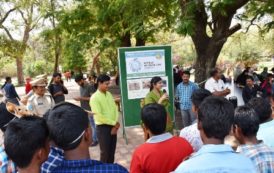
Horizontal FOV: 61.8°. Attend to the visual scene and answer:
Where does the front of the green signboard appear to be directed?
toward the camera

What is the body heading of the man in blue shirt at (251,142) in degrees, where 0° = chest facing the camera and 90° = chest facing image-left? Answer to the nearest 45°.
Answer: approximately 135°

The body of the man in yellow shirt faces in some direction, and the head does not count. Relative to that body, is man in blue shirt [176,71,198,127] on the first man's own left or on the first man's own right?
on the first man's own left

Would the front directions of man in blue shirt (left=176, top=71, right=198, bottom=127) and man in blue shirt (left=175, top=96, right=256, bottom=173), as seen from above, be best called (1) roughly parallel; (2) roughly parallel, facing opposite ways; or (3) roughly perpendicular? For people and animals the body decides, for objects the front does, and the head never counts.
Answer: roughly parallel, facing opposite ways

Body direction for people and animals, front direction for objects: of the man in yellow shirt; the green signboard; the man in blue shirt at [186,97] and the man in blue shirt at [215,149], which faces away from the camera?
the man in blue shirt at [215,149]

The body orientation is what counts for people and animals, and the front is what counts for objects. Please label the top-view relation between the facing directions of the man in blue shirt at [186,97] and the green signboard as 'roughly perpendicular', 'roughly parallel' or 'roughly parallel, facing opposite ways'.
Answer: roughly parallel

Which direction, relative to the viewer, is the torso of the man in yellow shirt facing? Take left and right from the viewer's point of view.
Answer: facing the viewer and to the right of the viewer

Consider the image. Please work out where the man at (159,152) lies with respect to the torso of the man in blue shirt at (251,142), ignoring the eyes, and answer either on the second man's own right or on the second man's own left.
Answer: on the second man's own left

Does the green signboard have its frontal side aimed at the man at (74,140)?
yes

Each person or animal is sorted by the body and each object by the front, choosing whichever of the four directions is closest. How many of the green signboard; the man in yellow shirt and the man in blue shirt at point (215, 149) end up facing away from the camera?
1

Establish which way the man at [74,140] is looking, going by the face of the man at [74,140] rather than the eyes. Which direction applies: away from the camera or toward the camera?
away from the camera

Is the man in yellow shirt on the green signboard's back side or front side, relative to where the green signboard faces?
on the front side

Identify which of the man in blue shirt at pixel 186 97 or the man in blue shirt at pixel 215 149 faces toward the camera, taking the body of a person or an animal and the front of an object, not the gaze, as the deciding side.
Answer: the man in blue shirt at pixel 186 97

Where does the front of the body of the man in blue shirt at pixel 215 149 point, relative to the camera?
away from the camera

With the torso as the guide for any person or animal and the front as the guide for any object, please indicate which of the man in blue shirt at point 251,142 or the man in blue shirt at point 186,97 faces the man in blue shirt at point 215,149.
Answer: the man in blue shirt at point 186,97

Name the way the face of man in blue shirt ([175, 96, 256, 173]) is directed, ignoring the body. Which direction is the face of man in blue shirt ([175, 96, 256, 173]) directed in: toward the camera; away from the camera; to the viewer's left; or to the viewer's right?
away from the camera
